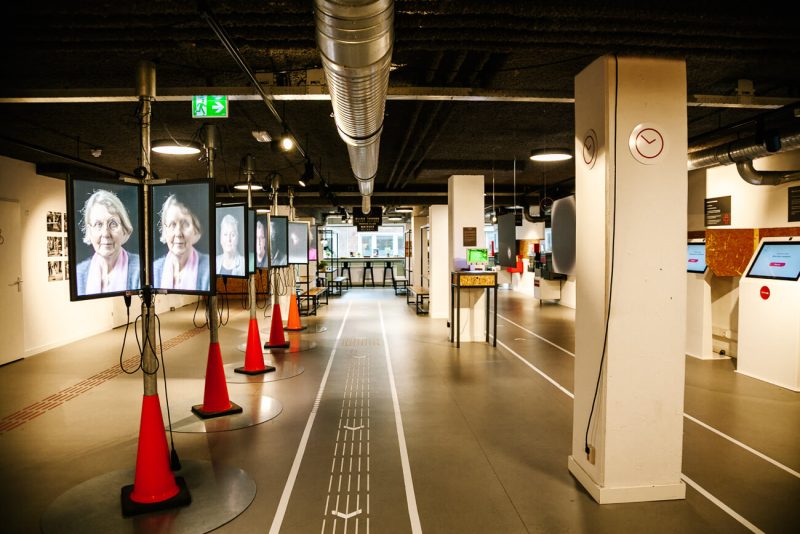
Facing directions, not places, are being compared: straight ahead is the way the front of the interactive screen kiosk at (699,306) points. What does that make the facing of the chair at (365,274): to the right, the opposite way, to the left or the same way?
to the right

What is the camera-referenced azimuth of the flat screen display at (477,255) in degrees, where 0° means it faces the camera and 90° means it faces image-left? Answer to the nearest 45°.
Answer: approximately 0°

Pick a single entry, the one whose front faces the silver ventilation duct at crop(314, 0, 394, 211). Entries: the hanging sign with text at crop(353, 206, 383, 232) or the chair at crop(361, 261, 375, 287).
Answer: the hanging sign with text

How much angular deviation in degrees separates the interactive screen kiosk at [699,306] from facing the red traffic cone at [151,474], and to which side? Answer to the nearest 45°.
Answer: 0° — it already faces it

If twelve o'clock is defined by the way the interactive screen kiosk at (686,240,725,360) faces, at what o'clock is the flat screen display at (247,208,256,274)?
The flat screen display is roughly at 12 o'clock from the interactive screen kiosk.

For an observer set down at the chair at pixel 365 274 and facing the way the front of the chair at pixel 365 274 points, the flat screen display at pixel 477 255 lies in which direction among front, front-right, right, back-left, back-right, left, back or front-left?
back

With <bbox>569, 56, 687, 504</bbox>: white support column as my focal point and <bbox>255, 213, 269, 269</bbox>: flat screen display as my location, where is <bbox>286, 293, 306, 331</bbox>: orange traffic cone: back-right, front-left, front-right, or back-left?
back-left

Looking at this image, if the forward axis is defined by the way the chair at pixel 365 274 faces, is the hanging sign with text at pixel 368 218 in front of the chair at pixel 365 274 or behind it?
behind

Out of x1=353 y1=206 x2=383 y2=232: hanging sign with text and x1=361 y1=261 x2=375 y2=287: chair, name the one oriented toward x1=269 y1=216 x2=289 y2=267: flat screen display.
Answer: the hanging sign with text

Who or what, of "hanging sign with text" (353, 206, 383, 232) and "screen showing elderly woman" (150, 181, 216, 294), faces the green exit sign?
the hanging sign with text

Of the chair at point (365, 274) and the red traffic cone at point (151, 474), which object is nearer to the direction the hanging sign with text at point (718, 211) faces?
the red traffic cone

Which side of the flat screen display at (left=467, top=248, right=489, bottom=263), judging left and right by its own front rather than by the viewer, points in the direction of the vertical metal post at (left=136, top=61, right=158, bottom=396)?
front

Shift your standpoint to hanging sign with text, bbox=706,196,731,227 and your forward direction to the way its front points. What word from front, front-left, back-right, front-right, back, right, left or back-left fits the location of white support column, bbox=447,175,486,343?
right

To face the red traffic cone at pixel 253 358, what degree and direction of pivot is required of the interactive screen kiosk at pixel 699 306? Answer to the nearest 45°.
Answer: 0° — it already faces it
